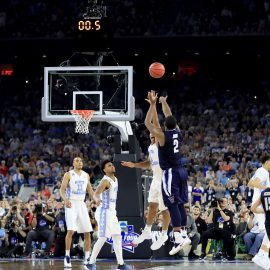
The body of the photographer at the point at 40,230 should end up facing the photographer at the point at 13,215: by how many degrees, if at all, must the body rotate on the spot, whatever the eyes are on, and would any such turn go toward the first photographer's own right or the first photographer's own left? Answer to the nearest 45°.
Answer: approximately 135° to the first photographer's own right

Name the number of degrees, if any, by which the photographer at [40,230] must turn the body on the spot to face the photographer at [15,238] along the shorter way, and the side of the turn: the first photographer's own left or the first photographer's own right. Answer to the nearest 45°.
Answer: approximately 135° to the first photographer's own right

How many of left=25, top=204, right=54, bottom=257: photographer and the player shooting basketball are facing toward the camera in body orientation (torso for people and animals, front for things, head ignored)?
1

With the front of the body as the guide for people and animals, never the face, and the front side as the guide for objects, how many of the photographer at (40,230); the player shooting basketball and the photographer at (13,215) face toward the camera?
2

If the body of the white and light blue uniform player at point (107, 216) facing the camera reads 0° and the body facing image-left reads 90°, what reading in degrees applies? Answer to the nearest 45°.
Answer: approximately 315°
